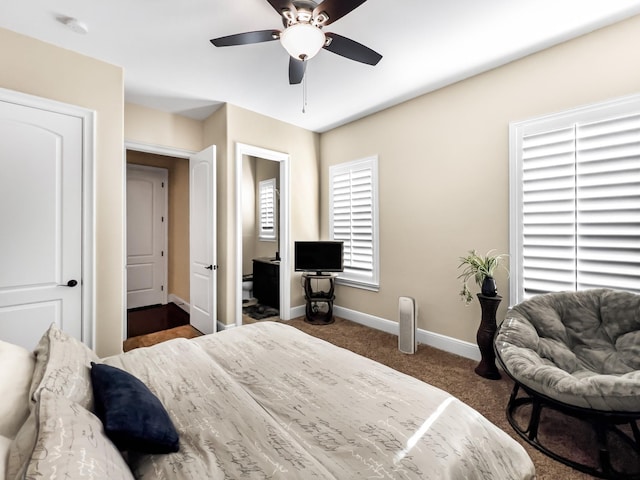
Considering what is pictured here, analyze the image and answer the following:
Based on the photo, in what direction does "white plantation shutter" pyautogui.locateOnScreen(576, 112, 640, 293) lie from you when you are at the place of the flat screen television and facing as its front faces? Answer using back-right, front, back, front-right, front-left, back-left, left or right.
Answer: front-left

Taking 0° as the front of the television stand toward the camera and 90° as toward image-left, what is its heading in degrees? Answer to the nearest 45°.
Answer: approximately 0°

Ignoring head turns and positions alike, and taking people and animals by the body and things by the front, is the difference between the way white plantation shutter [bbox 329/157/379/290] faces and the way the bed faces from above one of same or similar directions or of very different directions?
very different directions

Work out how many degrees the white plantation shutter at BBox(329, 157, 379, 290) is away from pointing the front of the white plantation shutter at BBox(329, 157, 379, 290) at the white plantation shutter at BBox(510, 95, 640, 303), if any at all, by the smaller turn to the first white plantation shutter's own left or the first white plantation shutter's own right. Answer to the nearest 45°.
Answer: approximately 90° to the first white plantation shutter's own left

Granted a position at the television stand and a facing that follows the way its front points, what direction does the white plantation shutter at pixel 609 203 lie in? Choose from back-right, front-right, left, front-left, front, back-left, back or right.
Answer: front-left

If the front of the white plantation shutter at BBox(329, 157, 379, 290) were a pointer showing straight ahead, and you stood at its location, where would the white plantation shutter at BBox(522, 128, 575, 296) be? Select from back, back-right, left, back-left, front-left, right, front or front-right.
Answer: left

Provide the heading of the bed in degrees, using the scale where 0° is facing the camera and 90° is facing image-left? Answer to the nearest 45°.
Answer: approximately 225°

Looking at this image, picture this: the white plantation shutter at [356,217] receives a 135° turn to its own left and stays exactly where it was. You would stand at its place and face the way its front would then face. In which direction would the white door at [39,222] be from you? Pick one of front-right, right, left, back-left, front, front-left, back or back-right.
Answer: back-right

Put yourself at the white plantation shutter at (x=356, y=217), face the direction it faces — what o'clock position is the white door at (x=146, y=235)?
The white door is roughly at 2 o'clock from the white plantation shutter.

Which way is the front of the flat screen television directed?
toward the camera

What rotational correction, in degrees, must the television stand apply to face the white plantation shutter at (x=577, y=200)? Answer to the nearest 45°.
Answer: approximately 45° to its left

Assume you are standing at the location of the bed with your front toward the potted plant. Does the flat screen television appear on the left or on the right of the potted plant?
left

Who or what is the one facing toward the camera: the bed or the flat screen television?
the flat screen television

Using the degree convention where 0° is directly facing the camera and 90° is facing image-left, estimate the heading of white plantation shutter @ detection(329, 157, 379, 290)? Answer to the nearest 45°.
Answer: approximately 45°

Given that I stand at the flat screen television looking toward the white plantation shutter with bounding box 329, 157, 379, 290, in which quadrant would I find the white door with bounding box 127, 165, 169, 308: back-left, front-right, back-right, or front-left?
back-left

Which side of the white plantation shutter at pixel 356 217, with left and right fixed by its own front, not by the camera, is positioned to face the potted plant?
left
